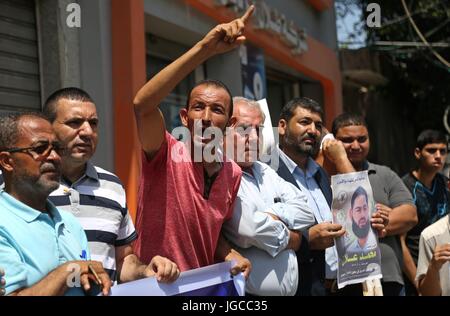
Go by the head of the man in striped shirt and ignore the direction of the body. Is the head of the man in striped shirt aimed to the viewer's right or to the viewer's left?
to the viewer's right

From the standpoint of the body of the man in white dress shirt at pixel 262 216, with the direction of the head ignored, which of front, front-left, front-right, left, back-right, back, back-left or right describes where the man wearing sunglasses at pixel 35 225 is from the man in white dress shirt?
right

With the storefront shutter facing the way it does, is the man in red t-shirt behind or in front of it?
in front

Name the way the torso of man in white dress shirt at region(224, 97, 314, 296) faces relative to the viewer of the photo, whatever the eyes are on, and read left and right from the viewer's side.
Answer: facing the viewer and to the right of the viewer

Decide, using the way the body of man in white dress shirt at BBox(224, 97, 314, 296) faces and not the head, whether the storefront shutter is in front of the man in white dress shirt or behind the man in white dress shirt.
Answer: behind

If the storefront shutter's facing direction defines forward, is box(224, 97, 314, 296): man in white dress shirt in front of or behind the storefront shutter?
in front

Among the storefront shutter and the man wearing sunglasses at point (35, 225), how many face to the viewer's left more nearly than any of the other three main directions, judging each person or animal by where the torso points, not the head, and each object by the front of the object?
0
